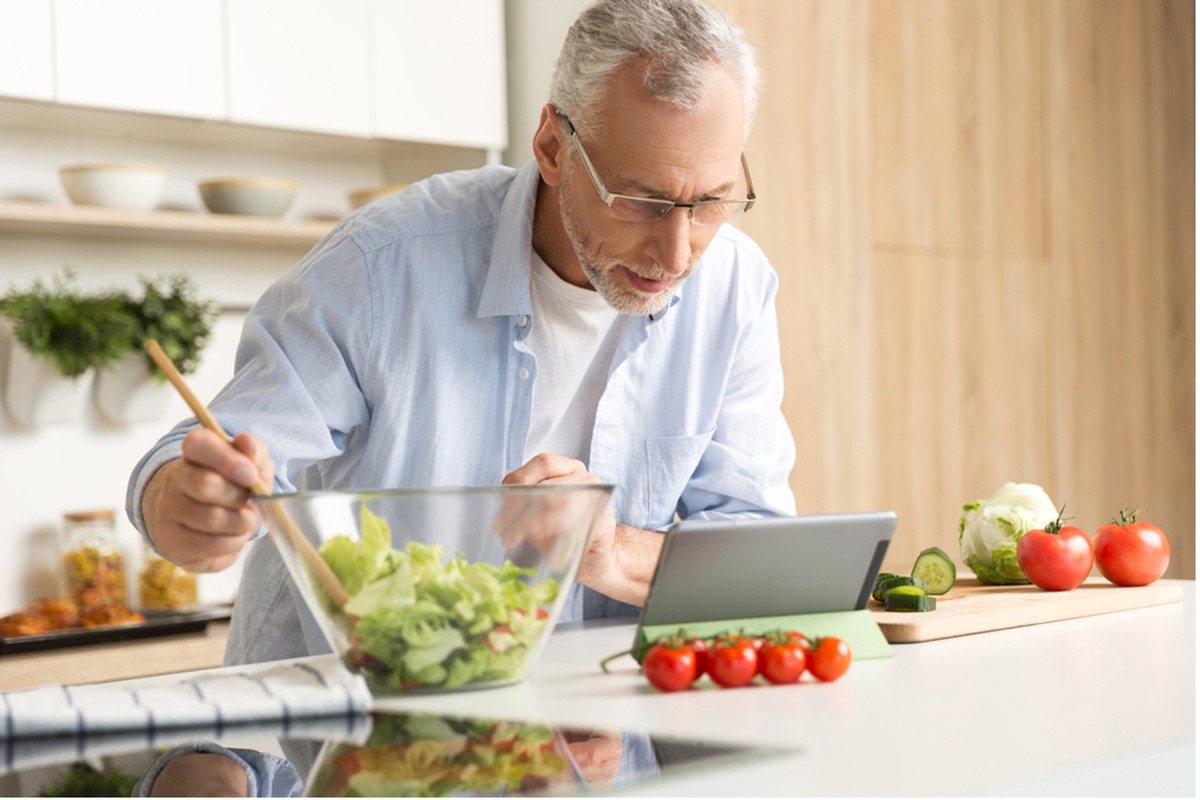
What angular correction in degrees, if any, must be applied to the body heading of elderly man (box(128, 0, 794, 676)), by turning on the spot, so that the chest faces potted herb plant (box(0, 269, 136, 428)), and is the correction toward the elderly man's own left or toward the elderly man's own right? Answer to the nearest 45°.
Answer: approximately 180°

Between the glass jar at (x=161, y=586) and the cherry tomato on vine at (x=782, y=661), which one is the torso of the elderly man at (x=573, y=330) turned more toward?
the cherry tomato on vine

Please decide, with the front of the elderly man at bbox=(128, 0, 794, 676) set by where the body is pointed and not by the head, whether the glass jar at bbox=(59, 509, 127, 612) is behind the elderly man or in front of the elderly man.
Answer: behind

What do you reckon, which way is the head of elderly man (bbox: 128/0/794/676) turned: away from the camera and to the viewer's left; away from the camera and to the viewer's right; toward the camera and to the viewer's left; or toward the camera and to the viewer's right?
toward the camera and to the viewer's right

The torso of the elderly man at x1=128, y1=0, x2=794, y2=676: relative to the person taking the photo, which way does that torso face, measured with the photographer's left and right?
facing the viewer and to the right of the viewer

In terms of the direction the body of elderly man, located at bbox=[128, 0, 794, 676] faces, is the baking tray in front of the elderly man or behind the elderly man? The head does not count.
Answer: behind

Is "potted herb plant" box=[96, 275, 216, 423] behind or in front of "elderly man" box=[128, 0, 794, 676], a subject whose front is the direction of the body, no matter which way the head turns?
behind
